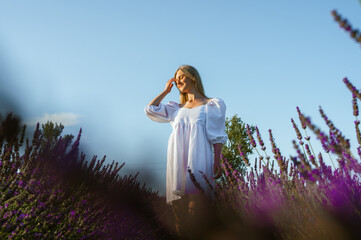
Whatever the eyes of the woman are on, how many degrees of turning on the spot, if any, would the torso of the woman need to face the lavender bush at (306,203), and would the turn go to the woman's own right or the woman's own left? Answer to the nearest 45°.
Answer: approximately 90° to the woman's own left

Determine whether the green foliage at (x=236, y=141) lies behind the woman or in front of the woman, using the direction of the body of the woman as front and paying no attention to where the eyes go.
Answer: behind

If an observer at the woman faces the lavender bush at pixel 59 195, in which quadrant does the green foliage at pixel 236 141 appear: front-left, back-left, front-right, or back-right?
back-right

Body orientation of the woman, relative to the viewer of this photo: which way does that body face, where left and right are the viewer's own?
facing the viewer and to the left of the viewer

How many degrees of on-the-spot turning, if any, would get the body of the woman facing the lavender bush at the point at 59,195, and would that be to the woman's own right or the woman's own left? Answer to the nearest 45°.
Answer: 0° — they already face it

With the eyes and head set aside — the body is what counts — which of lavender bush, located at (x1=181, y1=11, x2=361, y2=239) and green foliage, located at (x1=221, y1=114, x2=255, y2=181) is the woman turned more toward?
the lavender bush

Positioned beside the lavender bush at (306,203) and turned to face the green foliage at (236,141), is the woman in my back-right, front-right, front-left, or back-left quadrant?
front-left
